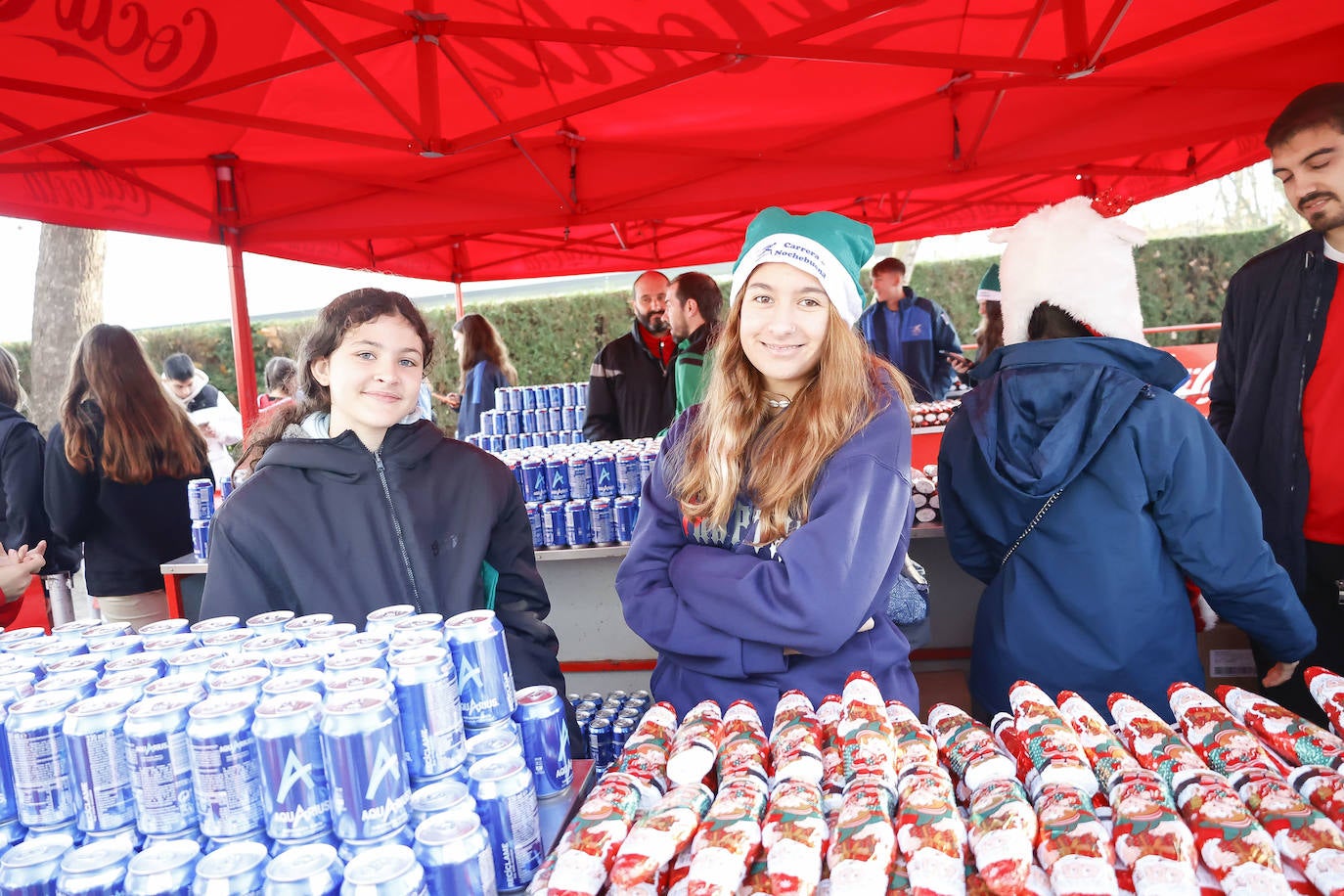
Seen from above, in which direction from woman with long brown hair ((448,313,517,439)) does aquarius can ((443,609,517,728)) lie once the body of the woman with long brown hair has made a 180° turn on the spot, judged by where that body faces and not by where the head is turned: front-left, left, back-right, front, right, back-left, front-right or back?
right

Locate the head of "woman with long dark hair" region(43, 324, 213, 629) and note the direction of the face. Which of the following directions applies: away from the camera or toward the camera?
away from the camera

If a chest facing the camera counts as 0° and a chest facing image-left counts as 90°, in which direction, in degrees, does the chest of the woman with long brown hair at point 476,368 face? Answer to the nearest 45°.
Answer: approximately 90°

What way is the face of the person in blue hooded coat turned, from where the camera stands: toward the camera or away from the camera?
away from the camera

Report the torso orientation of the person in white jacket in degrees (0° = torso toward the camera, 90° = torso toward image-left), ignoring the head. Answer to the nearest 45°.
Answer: approximately 45°

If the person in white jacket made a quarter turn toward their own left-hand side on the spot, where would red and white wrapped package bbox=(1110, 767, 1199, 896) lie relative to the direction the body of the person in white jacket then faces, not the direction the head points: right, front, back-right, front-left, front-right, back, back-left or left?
front-right

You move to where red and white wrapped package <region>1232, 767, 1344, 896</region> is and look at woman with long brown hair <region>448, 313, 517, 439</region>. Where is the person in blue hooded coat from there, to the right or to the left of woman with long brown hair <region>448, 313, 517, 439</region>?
right

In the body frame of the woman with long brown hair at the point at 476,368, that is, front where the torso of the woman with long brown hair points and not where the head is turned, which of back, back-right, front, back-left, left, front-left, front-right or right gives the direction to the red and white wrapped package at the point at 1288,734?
left

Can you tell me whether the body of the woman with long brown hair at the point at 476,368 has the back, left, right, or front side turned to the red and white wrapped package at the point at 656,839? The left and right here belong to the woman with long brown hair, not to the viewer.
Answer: left

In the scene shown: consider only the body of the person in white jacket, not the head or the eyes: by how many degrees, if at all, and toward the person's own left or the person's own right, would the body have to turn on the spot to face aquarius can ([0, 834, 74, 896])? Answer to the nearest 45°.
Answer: approximately 45° to the person's own left

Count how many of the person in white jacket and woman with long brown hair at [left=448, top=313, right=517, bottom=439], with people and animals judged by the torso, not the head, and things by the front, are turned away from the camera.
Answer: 0
